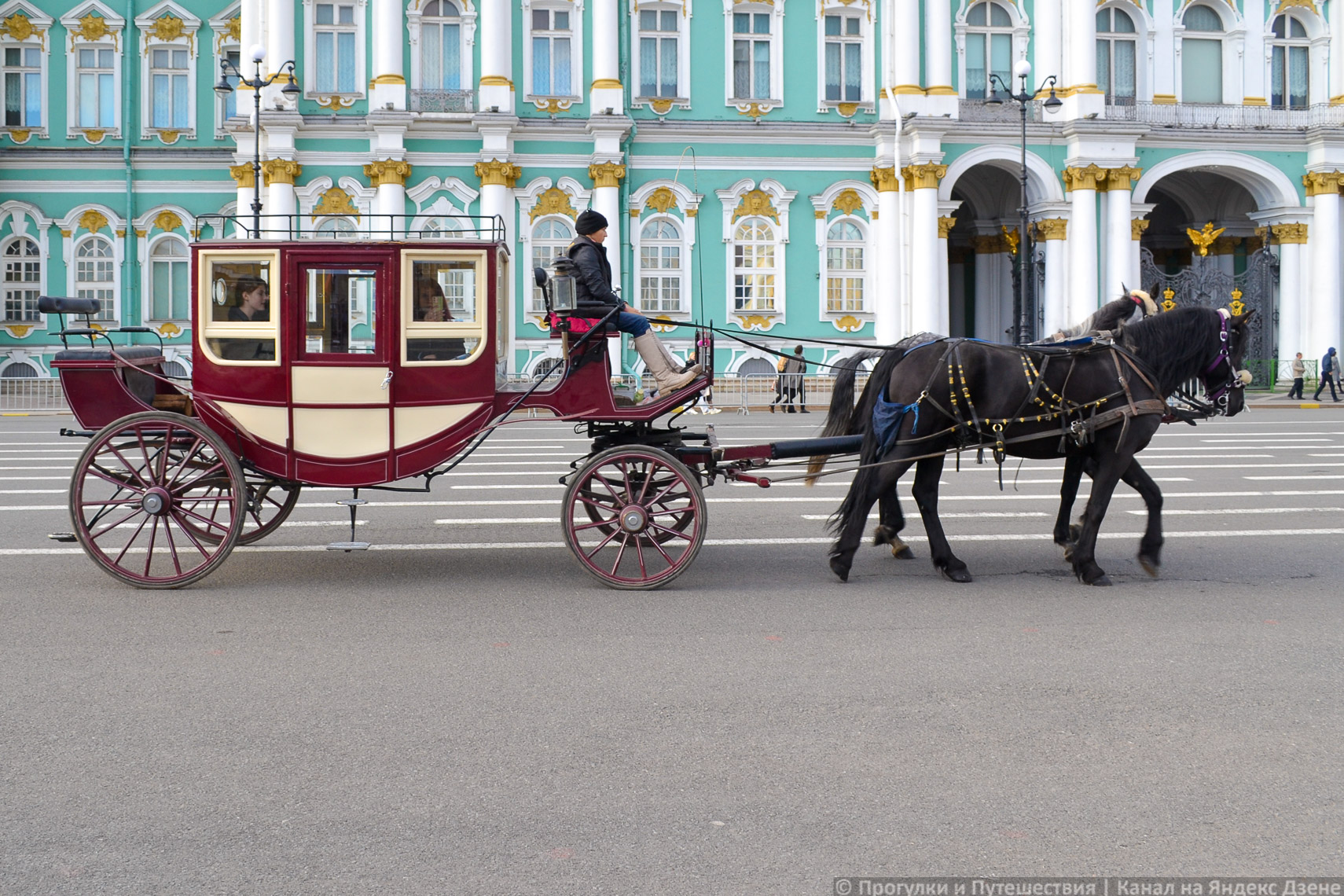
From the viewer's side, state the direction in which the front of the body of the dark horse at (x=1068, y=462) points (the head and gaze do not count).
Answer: to the viewer's right

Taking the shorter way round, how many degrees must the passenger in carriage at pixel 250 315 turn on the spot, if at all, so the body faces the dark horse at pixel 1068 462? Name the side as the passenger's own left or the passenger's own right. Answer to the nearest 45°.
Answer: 0° — they already face it

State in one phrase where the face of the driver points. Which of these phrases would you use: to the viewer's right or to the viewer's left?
to the viewer's right

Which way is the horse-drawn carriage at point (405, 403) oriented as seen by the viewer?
to the viewer's right

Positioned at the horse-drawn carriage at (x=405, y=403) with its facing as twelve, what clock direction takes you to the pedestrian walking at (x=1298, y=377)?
The pedestrian walking is roughly at 10 o'clock from the horse-drawn carriage.

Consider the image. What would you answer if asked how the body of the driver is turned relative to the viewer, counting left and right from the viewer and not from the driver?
facing to the right of the viewer

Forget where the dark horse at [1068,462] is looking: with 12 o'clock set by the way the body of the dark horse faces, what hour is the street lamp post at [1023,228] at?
The street lamp post is roughly at 9 o'clock from the dark horse.

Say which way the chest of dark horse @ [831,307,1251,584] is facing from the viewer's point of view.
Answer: to the viewer's right

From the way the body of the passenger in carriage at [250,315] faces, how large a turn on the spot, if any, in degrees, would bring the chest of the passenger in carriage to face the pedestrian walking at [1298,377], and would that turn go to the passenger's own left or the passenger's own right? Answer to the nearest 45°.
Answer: approximately 45° to the passenger's own left

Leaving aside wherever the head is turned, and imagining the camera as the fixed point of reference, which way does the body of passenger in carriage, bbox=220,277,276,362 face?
to the viewer's right

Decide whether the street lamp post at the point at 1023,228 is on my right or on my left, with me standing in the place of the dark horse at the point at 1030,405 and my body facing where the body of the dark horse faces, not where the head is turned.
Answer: on my left
